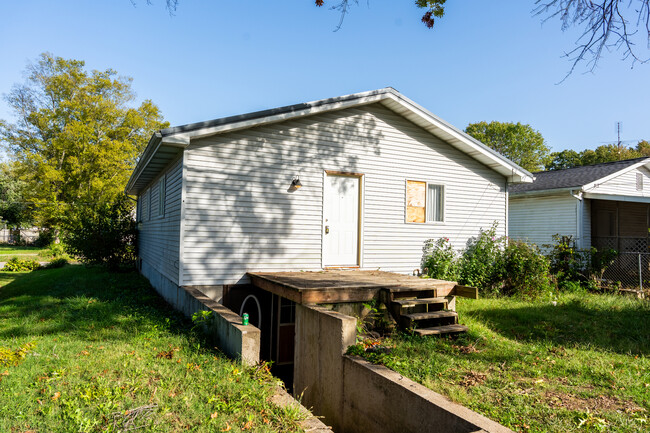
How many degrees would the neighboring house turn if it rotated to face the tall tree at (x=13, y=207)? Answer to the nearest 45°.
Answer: approximately 135° to its right

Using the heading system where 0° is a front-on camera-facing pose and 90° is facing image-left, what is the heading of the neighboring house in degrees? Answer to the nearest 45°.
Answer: approximately 315°

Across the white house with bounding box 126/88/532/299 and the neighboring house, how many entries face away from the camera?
0

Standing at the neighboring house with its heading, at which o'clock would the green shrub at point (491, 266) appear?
The green shrub is roughly at 2 o'clock from the neighboring house.

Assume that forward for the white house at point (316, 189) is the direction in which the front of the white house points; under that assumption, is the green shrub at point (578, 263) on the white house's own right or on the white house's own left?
on the white house's own left

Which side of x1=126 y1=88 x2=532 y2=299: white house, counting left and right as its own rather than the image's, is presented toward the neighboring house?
left

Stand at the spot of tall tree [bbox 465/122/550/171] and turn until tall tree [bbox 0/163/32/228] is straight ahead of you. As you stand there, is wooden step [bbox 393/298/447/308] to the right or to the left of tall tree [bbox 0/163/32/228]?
left

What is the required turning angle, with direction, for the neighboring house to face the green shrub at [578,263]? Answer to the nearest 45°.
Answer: approximately 45° to its right

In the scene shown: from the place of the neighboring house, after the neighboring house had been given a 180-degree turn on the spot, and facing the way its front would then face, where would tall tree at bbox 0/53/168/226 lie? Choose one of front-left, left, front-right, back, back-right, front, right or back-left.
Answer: front-left

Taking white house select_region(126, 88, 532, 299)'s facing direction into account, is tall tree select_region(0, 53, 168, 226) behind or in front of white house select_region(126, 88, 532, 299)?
behind

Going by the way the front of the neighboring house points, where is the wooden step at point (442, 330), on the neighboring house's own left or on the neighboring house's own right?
on the neighboring house's own right

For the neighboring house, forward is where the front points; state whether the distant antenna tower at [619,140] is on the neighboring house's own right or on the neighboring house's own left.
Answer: on the neighboring house's own left

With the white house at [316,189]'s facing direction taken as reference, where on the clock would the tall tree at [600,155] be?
The tall tree is roughly at 9 o'clock from the white house.

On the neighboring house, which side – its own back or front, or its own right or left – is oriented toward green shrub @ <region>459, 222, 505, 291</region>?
right

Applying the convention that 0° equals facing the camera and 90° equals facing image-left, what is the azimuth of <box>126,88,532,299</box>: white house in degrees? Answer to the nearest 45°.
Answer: approximately 315°
